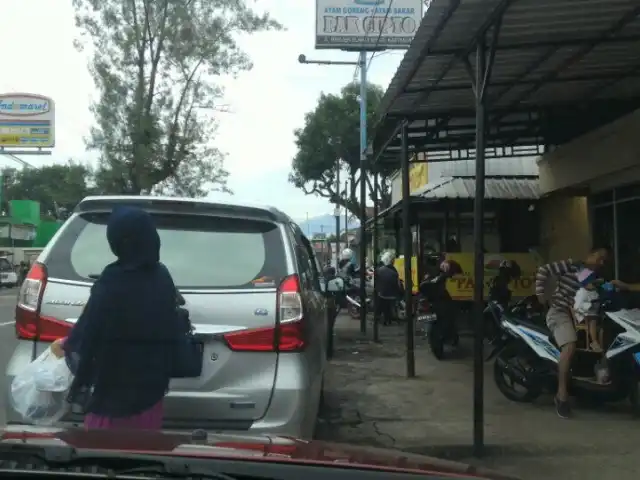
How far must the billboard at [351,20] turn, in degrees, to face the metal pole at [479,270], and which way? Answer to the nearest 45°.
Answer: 0° — it already faces it

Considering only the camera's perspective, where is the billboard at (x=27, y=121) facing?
facing the viewer

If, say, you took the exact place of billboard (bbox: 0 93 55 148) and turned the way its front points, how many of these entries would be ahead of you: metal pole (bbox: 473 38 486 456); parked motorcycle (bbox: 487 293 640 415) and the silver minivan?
3

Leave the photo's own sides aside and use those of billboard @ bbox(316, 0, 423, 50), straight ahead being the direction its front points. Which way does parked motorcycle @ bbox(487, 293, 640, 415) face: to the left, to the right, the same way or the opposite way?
to the left

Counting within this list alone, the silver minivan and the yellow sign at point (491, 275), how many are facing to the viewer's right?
0

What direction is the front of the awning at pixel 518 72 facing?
to the viewer's left

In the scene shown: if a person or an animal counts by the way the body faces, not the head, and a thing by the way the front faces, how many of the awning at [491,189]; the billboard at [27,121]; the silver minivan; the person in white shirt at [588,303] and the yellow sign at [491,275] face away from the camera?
1

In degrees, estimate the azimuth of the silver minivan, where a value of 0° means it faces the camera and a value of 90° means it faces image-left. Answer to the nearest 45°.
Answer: approximately 180°

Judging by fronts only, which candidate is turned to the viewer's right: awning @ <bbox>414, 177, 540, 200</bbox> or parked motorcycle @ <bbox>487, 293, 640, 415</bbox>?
the parked motorcycle

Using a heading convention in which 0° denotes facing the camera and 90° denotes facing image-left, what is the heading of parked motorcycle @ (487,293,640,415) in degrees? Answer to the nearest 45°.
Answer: approximately 270°

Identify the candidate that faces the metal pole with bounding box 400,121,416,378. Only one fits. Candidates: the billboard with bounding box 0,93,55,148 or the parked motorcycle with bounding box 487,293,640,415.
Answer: the billboard

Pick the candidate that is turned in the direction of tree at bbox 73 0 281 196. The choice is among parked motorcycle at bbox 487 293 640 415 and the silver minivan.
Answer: the silver minivan

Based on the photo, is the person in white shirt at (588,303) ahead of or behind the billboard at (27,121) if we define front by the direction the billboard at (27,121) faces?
ahead

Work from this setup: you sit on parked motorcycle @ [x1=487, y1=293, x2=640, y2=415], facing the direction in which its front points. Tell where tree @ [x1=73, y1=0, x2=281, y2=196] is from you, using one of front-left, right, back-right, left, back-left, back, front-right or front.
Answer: back-left
